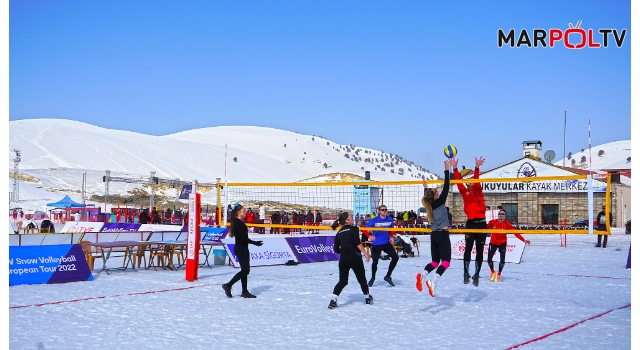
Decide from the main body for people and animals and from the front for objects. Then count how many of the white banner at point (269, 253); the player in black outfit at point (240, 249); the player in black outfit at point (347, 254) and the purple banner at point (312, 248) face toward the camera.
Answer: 2

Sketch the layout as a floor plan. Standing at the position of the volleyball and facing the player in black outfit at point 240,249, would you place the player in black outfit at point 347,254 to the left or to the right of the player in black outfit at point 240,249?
left

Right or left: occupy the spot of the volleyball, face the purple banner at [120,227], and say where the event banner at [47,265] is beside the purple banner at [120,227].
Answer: left

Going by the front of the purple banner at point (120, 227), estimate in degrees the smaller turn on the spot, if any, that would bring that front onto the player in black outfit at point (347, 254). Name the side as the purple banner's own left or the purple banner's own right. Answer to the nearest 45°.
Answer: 0° — it already faces them
